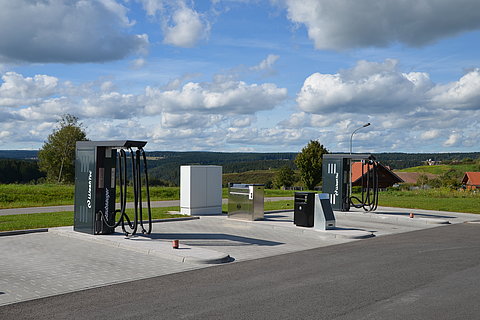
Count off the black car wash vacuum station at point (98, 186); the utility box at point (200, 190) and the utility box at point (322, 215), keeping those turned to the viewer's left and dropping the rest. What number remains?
0

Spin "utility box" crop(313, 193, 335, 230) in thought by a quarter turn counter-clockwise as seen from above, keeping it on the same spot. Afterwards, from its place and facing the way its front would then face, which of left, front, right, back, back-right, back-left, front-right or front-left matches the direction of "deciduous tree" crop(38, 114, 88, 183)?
left

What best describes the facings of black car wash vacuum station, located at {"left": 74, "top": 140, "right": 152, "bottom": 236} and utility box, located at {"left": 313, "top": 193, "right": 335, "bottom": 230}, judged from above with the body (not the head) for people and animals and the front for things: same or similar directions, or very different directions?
same or similar directions

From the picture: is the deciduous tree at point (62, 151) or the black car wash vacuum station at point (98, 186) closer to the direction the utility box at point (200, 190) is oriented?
the black car wash vacuum station

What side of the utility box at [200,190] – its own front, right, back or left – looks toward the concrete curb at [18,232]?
right

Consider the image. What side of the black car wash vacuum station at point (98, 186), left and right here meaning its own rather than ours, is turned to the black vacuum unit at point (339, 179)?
left

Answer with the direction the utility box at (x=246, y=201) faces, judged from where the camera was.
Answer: facing the viewer and to the left of the viewer

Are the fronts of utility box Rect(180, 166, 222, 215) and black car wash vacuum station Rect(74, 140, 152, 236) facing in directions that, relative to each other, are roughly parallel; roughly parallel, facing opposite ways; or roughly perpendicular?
roughly parallel

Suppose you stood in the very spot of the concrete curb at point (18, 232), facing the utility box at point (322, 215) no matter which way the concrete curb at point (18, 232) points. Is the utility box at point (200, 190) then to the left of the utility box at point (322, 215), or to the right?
left

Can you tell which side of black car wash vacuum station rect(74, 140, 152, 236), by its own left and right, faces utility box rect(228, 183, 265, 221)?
left

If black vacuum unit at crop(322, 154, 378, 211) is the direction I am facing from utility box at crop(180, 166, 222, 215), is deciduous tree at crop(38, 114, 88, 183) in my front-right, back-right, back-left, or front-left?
back-left

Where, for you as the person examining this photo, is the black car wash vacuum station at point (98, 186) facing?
facing the viewer and to the right of the viewer
